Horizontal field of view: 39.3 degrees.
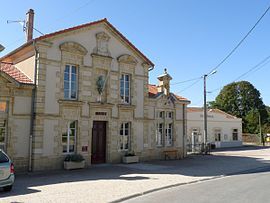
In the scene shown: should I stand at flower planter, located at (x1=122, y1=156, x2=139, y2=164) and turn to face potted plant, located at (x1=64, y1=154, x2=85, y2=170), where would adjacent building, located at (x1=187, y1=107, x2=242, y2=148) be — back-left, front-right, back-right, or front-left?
back-right

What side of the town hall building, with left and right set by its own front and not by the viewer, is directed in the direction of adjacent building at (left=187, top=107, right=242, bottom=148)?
left
